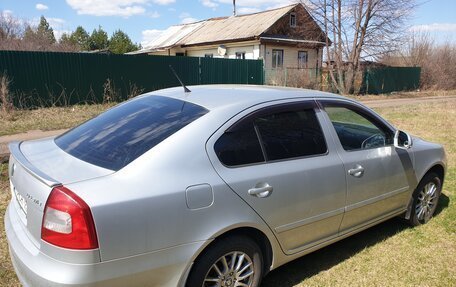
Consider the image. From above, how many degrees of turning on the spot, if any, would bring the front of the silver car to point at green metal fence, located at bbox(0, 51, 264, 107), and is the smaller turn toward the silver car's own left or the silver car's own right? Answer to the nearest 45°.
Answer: approximately 45° to the silver car's own left

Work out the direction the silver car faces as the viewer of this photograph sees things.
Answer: facing away from the viewer and to the right of the viewer

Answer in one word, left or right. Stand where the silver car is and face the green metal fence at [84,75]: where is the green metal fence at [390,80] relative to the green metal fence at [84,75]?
right

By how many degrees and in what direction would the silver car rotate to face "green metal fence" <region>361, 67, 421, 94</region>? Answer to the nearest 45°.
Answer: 0° — it already faces it
